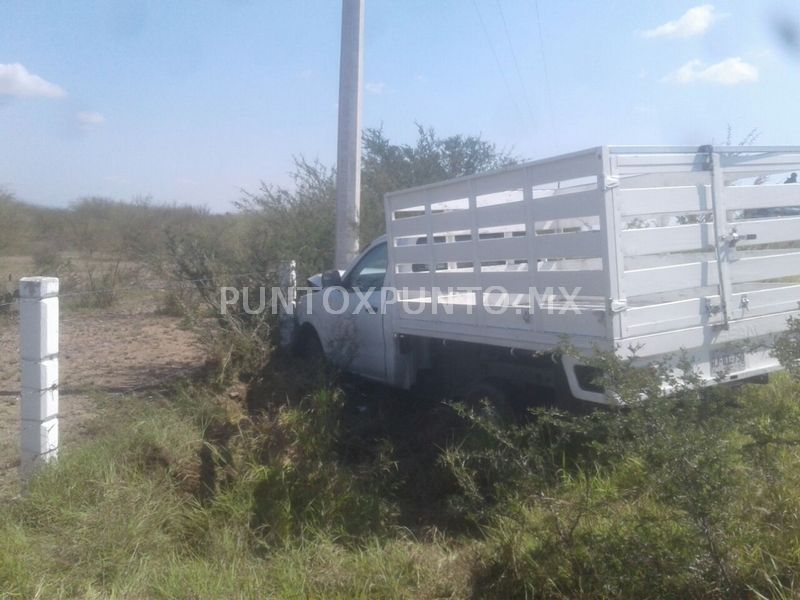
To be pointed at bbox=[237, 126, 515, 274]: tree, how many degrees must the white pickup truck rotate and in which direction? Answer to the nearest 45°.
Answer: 0° — it already faces it

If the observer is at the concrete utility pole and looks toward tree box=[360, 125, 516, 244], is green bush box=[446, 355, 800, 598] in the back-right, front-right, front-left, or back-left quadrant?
back-right

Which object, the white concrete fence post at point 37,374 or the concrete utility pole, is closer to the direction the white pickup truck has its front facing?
the concrete utility pole

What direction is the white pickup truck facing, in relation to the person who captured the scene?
facing away from the viewer and to the left of the viewer

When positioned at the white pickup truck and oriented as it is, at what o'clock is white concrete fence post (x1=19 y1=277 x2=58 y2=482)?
The white concrete fence post is roughly at 10 o'clock from the white pickup truck.

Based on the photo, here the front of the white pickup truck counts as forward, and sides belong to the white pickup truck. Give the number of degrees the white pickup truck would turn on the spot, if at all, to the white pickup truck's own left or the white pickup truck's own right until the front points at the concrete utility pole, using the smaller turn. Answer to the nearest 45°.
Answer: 0° — it already faces it
